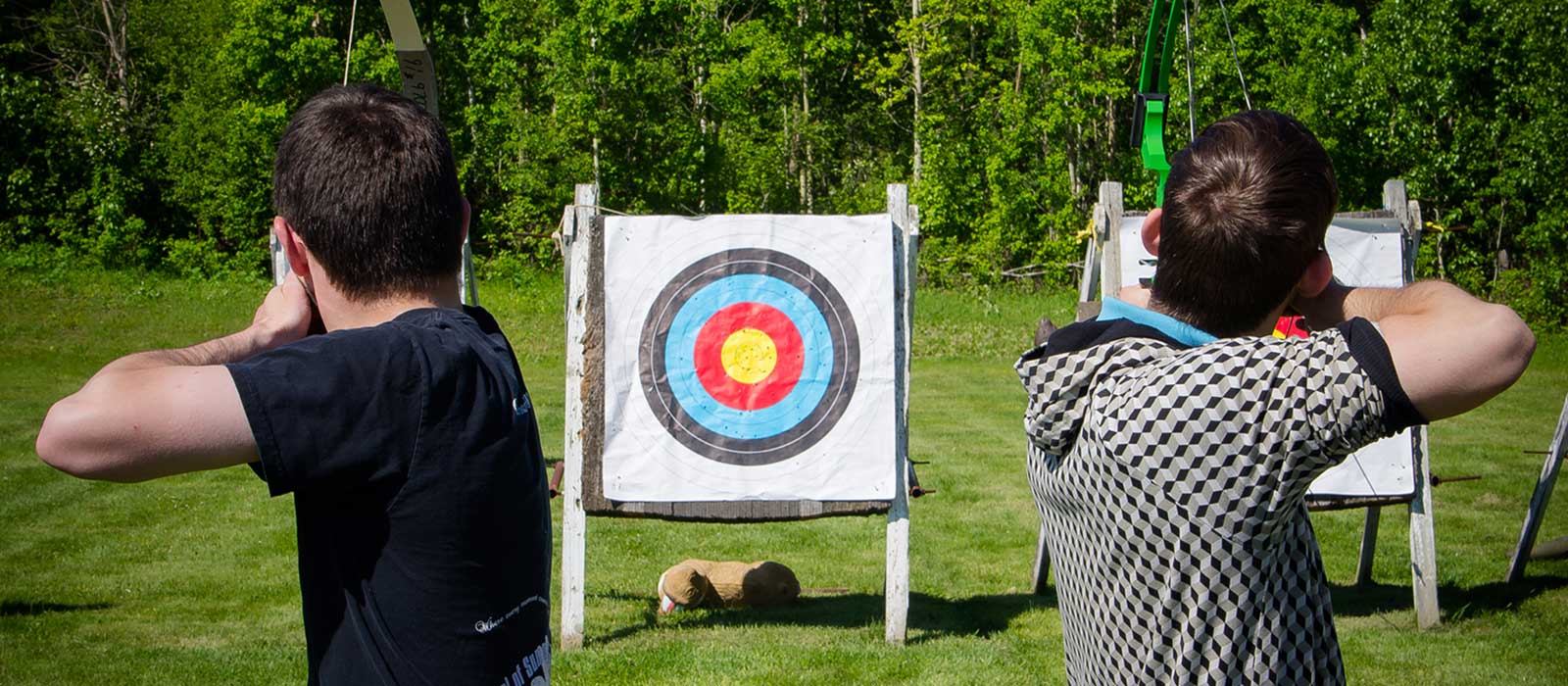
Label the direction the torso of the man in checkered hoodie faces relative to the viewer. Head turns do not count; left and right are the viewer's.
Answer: facing away from the viewer and to the right of the viewer

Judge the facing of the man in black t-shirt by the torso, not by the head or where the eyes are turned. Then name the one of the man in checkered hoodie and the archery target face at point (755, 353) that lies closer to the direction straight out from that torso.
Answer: the archery target face

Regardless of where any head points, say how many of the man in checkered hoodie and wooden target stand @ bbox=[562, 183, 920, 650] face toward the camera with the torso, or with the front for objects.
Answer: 1

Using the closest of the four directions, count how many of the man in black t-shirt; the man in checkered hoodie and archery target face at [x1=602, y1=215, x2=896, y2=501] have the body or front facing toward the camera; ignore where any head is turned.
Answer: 1

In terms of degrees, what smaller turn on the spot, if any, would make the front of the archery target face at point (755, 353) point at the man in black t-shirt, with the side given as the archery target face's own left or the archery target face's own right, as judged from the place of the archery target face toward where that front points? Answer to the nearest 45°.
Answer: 0° — it already faces them

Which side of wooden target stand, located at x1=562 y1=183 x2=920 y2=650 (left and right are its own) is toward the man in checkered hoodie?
front

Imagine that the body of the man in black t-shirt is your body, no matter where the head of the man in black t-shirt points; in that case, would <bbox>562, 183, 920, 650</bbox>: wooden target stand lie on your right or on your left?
on your right

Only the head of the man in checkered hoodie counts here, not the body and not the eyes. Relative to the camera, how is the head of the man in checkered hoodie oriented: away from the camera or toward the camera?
away from the camera

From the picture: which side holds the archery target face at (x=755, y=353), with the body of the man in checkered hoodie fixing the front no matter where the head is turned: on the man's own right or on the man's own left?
on the man's own left

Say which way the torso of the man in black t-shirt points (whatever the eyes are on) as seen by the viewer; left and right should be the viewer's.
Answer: facing away from the viewer and to the left of the viewer

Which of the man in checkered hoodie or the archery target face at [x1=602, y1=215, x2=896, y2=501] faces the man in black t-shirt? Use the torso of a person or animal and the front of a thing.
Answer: the archery target face
